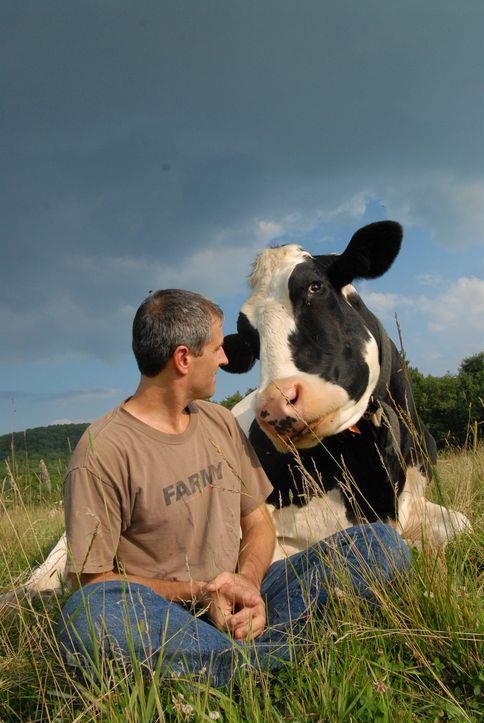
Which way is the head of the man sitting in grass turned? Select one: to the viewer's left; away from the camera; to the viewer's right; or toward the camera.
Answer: to the viewer's right

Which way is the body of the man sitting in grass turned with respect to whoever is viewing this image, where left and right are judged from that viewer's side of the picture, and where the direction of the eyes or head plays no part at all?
facing the viewer and to the right of the viewer

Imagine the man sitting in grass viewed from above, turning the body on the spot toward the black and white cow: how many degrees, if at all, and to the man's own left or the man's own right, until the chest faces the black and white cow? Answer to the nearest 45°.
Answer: approximately 90° to the man's own left
